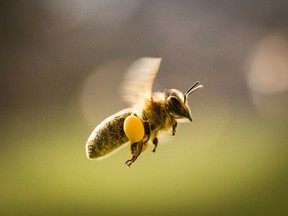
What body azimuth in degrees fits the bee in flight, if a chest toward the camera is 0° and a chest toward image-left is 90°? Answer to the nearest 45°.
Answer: approximately 270°
